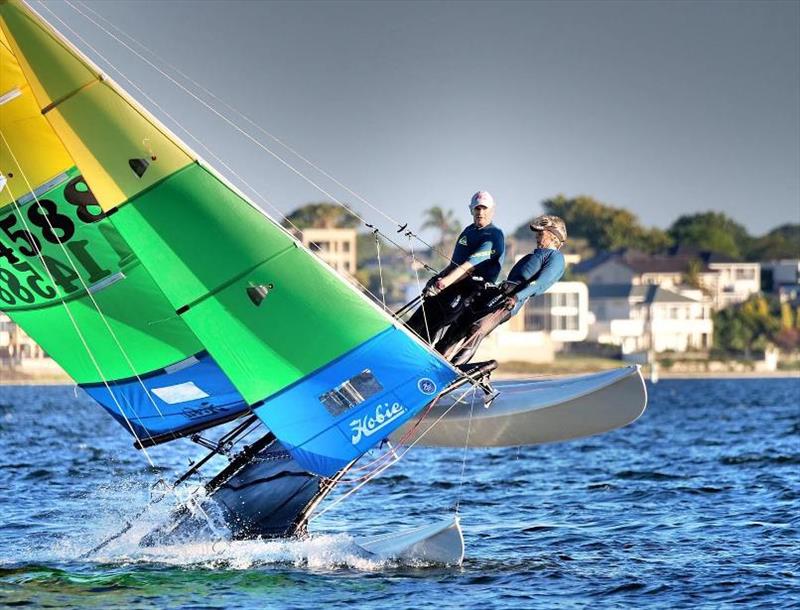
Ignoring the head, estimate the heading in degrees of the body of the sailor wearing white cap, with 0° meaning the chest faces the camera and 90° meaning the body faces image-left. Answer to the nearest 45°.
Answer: approximately 45°
